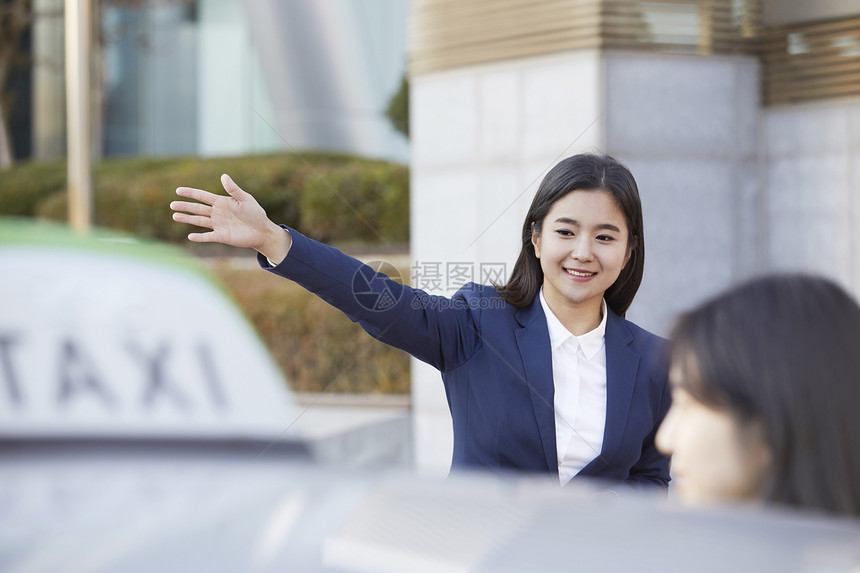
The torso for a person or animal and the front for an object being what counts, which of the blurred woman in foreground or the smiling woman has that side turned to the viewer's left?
the blurred woman in foreground

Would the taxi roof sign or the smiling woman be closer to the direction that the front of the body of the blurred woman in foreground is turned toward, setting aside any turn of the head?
the taxi roof sign

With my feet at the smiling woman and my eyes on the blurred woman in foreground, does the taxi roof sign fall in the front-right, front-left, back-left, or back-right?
front-right

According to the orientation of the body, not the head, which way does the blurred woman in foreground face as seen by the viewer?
to the viewer's left

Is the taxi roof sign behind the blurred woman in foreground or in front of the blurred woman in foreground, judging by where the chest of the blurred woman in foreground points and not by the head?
in front

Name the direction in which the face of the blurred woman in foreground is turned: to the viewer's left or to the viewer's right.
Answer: to the viewer's left

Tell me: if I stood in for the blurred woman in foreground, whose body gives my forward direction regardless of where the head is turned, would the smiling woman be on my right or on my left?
on my right

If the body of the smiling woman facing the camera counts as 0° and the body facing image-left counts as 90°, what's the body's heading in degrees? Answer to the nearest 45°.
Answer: approximately 0°

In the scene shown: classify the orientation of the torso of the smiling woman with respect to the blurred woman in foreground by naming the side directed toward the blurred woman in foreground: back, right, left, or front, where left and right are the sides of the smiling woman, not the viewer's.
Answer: front

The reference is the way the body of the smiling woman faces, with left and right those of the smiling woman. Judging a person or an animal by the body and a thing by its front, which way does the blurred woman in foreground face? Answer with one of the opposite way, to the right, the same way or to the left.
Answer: to the right

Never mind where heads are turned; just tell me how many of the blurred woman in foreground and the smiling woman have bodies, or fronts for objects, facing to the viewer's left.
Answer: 1

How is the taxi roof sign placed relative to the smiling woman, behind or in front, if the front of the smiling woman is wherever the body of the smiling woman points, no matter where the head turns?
in front
